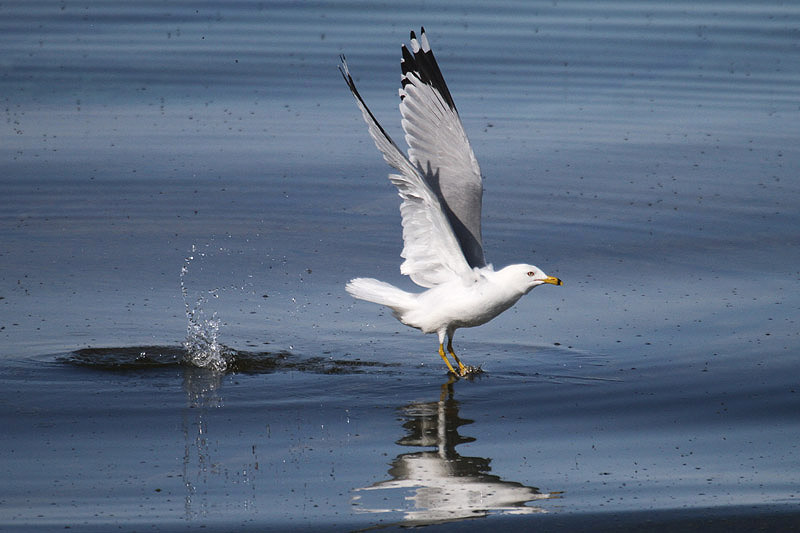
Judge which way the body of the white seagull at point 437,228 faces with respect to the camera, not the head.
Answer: to the viewer's right

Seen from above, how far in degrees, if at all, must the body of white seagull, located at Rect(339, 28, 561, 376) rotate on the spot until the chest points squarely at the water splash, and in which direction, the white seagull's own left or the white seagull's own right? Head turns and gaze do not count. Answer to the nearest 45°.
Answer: approximately 180°
